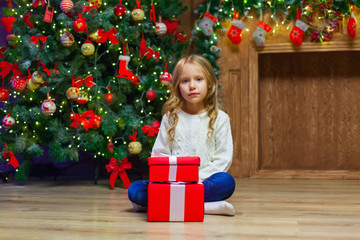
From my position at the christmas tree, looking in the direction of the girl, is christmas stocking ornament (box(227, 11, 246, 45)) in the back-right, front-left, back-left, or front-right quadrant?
front-left

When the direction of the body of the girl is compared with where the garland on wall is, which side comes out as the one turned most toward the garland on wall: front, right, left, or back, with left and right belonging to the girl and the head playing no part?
back

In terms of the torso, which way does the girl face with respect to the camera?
toward the camera

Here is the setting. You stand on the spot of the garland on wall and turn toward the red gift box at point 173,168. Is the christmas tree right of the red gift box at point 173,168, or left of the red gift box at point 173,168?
right

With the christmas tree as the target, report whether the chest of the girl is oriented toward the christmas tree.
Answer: no

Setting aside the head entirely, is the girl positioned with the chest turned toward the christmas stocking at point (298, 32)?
no

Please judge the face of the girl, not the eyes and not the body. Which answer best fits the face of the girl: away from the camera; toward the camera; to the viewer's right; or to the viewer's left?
toward the camera

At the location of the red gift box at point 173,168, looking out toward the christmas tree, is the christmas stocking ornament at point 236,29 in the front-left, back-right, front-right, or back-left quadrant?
front-right

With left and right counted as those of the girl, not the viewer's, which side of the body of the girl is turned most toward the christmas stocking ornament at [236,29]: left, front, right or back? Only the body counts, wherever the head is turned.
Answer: back

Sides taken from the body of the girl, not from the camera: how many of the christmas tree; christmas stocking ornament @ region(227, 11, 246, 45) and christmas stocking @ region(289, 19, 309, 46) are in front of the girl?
0
